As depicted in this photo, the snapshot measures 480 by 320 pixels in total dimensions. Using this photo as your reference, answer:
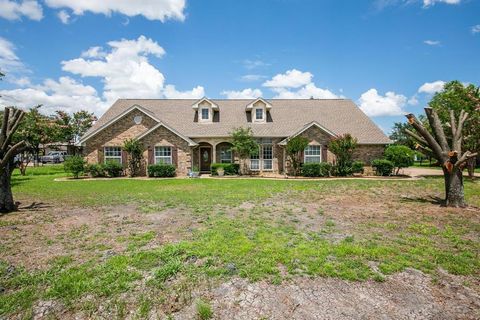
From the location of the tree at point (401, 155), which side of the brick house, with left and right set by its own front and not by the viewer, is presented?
left

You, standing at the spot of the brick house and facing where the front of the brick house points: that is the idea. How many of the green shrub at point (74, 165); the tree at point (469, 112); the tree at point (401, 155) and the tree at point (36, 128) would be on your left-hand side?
2

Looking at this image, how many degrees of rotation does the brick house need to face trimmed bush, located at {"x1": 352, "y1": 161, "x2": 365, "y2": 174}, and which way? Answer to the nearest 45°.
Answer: approximately 90° to its left

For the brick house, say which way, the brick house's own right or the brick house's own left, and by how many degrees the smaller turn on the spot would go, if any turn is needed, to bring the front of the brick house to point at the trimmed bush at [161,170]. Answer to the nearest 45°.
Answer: approximately 45° to the brick house's own right

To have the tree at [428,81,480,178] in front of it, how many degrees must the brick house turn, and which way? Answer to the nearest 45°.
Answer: approximately 90° to its left

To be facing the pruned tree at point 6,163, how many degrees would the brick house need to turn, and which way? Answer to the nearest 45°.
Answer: approximately 45° to its right

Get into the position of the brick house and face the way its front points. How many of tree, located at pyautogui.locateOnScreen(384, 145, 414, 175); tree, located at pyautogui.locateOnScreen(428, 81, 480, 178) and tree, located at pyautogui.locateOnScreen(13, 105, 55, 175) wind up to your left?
2

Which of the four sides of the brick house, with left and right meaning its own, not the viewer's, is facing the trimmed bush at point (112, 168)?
right

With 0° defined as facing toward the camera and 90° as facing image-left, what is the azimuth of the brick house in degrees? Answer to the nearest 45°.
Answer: approximately 0°

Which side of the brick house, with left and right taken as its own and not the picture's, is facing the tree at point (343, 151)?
left

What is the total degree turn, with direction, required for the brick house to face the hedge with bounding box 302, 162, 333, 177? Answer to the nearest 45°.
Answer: approximately 90° to its left

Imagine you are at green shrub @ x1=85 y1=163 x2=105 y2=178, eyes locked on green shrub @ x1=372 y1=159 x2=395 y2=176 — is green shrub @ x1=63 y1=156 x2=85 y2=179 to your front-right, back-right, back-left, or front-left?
back-right

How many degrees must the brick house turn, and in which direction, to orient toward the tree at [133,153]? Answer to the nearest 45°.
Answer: approximately 90° to its right
